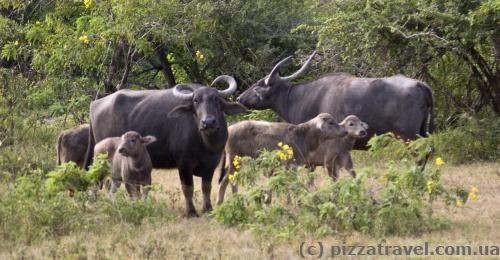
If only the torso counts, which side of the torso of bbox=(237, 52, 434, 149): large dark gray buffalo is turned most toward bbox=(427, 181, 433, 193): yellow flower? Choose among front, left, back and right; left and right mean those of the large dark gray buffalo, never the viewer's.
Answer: left

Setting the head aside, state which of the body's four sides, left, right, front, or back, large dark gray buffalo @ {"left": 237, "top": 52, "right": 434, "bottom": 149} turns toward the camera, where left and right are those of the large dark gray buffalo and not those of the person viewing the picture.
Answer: left

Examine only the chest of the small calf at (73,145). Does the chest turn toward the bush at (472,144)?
yes

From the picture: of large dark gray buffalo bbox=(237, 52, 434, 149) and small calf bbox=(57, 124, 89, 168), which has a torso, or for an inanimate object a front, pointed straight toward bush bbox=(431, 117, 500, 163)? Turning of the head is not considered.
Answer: the small calf

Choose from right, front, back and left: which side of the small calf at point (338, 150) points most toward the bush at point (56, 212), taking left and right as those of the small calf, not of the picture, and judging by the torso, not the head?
right

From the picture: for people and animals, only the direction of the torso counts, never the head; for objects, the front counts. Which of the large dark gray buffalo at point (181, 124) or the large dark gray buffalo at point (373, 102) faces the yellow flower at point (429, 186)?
the large dark gray buffalo at point (181, 124)

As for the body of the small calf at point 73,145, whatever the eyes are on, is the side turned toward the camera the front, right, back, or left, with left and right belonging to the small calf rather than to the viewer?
right

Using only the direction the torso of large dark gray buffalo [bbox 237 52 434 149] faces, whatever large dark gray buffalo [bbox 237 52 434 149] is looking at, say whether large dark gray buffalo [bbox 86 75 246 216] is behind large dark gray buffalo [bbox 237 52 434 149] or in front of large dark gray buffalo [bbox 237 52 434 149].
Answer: in front

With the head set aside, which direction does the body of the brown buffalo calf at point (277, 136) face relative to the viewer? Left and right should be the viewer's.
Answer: facing to the right of the viewer

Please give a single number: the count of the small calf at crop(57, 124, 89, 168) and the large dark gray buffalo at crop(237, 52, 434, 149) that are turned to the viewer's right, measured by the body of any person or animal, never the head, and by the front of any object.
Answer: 1

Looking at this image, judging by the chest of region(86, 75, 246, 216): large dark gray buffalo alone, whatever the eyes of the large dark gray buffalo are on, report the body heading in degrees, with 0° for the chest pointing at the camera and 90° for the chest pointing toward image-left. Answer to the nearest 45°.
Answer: approximately 315°

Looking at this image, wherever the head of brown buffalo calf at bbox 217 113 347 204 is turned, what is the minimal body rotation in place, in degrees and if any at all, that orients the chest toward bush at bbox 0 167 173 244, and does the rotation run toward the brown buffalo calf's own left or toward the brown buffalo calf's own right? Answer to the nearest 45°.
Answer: approximately 135° to the brown buffalo calf's own right

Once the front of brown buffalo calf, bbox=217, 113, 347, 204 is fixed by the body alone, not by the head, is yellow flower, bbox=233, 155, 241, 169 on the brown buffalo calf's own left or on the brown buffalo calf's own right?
on the brown buffalo calf's own right
